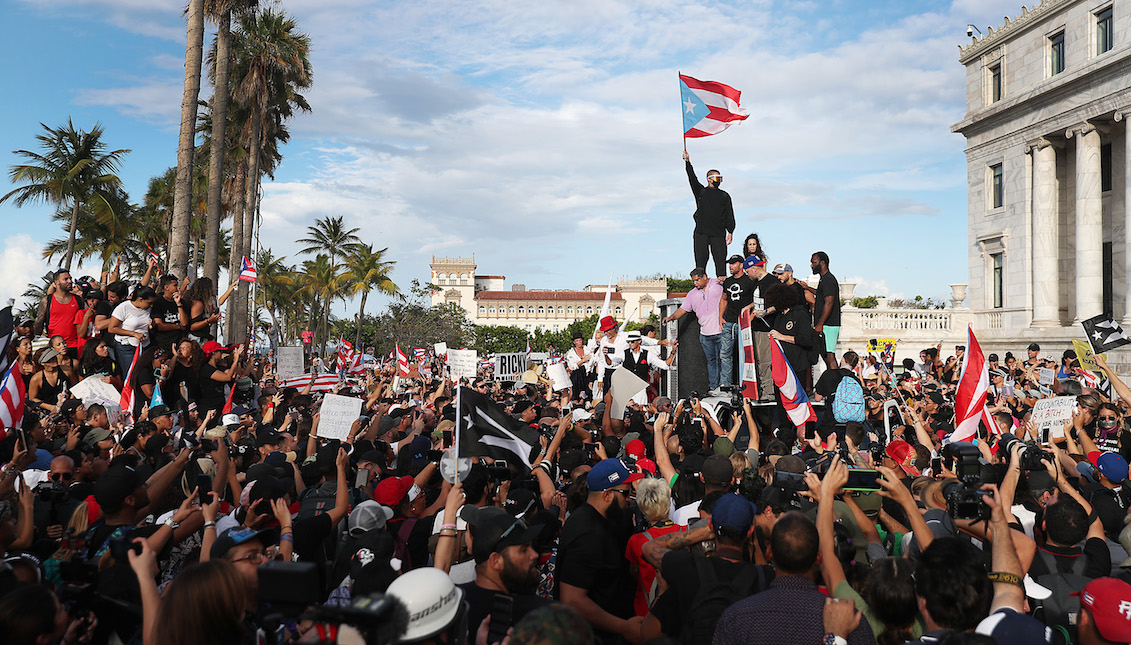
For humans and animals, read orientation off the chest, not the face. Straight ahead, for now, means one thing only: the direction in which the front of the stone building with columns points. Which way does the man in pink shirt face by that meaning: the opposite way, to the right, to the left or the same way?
the same way

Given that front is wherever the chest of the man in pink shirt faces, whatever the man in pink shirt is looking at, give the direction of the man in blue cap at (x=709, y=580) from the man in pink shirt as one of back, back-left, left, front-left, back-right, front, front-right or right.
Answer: front-left

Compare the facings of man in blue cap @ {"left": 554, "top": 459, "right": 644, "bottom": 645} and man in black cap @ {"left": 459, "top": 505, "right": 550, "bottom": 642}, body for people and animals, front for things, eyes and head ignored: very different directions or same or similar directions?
same or similar directions

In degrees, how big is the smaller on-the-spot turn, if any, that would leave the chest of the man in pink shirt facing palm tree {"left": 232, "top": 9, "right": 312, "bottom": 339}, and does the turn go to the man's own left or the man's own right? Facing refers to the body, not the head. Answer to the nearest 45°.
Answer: approximately 90° to the man's own right

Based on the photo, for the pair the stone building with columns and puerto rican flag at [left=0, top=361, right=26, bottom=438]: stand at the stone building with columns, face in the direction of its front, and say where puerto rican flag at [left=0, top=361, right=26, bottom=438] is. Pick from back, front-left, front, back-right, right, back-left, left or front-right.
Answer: front-left

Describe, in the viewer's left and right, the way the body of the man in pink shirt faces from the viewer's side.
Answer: facing the viewer and to the left of the viewer

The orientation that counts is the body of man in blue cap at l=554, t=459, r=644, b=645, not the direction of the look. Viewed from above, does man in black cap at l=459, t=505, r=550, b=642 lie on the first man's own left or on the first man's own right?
on the first man's own right

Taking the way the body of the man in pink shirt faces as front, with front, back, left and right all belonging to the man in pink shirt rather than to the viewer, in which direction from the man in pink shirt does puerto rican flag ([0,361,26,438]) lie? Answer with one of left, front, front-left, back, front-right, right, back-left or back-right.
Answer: front

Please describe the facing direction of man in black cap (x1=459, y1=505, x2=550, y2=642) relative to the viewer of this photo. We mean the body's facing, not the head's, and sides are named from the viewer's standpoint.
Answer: facing to the right of the viewer
